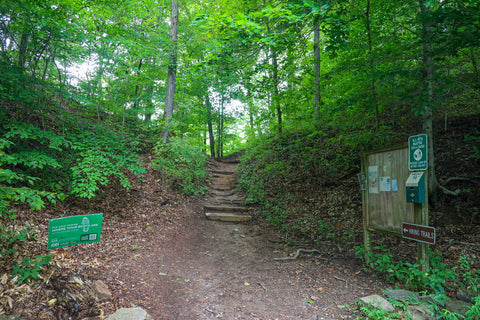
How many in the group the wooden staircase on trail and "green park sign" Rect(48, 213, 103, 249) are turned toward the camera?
2

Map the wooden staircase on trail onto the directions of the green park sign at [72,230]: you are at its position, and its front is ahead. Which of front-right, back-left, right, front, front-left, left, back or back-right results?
back-left

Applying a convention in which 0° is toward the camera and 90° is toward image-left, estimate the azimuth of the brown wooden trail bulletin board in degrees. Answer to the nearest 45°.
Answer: approximately 45°

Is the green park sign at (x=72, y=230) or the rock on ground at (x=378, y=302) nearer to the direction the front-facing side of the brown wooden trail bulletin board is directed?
the green park sign

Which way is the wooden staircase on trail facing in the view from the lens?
facing the viewer

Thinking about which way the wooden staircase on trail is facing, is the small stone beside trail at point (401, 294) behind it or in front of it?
in front

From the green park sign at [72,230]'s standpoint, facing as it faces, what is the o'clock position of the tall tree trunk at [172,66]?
The tall tree trunk is roughly at 7 o'clock from the green park sign.

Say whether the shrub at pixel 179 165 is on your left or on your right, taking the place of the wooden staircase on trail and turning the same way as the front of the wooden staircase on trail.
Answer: on your right

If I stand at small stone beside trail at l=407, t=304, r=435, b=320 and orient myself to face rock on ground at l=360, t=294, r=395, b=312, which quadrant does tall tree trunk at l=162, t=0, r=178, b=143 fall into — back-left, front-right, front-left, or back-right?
front-right

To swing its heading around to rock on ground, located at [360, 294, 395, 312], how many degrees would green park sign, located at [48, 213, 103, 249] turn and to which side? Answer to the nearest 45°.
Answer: approximately 45° to its left

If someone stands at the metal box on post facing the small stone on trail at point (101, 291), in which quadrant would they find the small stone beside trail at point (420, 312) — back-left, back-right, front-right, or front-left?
front-left

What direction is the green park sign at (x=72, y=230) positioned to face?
toward the camera

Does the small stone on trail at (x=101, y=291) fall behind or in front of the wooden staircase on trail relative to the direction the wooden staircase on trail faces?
in front

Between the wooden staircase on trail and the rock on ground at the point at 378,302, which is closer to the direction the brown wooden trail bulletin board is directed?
the rock on ground

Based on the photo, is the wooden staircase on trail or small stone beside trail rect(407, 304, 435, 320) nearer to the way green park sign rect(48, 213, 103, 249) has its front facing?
the small stone beside trail

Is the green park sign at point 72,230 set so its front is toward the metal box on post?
no
